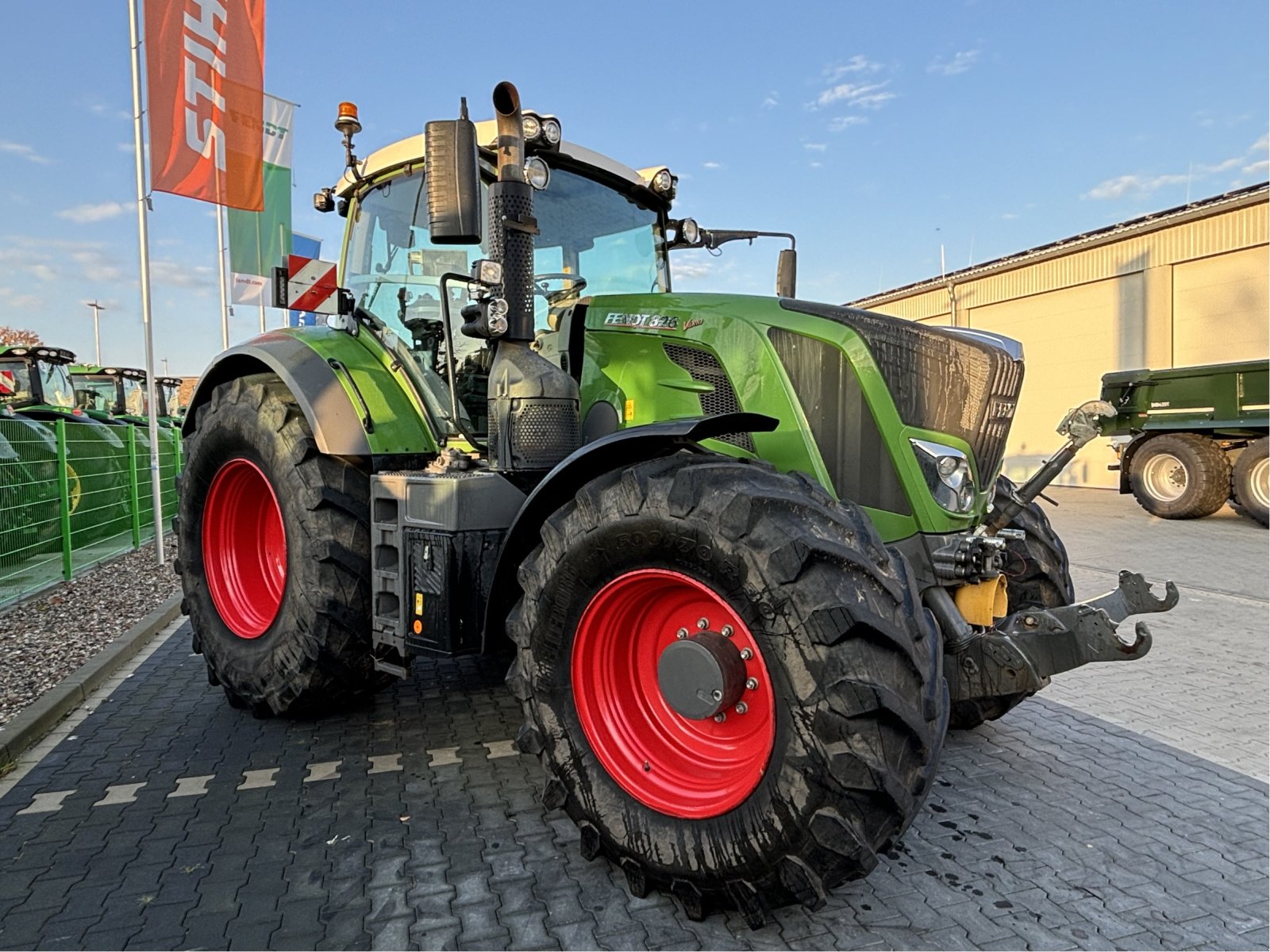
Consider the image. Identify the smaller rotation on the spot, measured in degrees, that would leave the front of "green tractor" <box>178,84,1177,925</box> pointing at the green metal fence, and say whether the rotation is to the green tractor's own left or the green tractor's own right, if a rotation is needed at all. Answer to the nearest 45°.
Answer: approximately 180°

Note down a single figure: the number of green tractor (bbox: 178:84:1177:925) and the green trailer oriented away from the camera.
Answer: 0

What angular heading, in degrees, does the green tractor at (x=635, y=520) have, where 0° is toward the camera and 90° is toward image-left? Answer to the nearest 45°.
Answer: approximately 315°

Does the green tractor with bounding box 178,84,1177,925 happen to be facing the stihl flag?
no

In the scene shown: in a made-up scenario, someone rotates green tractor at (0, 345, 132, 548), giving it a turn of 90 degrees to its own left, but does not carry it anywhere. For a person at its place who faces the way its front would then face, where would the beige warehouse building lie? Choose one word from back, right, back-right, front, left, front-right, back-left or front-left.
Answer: front-right

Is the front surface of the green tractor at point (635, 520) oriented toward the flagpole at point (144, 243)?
no

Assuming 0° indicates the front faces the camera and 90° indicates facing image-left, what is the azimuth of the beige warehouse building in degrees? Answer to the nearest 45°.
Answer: approximately 45°

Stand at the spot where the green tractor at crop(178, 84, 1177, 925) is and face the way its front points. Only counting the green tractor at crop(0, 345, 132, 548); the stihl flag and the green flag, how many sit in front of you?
0

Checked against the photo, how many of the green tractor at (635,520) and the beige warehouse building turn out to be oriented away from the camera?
0

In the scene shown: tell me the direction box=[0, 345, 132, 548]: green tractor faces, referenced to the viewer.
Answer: facing the viewer and to the right of the viewer

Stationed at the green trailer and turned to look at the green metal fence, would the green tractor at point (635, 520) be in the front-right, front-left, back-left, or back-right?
front-left
